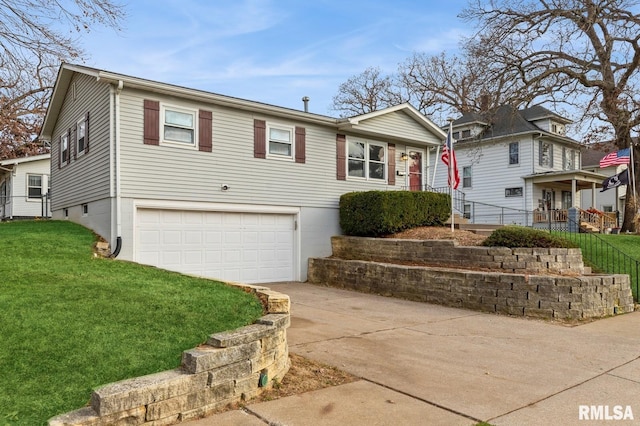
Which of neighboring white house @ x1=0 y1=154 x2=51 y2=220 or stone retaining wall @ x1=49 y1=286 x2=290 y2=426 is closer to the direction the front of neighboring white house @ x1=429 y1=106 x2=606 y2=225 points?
the stone retaining wall

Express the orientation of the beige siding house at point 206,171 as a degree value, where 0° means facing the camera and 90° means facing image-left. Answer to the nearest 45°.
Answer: approximately 315°

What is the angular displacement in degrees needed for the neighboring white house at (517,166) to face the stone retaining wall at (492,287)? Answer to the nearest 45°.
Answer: approximately 45° to its right

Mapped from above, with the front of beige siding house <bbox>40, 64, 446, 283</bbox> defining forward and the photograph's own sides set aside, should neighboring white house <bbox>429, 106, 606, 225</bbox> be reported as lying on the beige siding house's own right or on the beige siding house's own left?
on the beige siding house's own left

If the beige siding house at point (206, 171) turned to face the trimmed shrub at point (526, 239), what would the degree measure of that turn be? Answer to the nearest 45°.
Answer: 0° — it already faces it

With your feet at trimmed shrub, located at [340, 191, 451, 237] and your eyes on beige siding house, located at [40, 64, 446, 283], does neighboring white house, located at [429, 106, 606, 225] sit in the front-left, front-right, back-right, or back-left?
back-right

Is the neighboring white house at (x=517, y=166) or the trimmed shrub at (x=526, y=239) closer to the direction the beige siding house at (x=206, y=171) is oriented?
the trimmed shrub

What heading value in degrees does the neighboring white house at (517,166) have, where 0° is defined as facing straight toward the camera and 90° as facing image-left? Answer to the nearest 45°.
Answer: approximately 315°

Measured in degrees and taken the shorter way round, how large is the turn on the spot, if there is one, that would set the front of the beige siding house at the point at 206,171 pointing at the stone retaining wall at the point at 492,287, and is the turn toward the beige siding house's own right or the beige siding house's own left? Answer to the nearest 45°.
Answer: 0° — it already faces it

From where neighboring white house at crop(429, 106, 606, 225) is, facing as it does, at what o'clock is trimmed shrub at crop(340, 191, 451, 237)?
The trimmed shrub is roughly at 2 o'clock from the neighboring white house.
